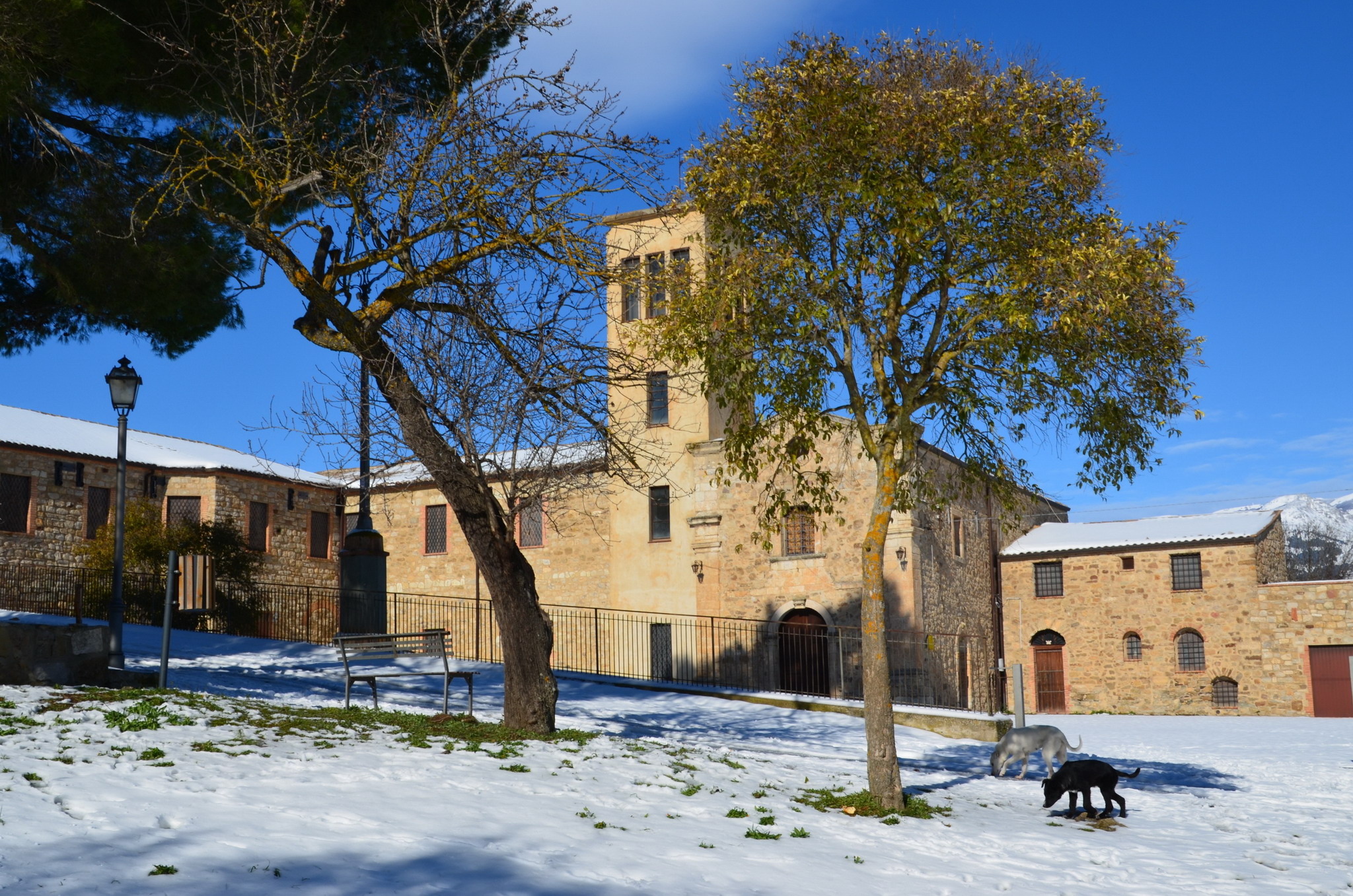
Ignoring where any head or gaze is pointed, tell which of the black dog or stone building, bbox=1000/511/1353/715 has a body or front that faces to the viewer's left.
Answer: the black dog

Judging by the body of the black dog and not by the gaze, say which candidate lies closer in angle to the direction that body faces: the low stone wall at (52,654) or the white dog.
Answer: the low stone wall

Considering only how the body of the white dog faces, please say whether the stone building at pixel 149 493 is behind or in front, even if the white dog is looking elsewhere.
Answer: in front

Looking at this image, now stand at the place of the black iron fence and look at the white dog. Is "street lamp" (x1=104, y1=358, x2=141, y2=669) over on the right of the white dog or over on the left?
right

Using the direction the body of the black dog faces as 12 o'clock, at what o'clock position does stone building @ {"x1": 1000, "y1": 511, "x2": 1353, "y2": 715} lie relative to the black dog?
The stone building is roughly at 3 o'clock from the black dog.

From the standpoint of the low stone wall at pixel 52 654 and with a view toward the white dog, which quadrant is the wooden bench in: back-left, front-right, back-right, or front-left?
front-left

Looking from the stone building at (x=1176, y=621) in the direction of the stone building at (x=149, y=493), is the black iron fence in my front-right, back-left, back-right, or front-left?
front-left

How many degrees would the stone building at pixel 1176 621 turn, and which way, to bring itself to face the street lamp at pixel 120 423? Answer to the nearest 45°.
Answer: approximately 45° to its right

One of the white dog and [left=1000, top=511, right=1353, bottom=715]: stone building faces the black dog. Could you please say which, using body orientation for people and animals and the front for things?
the stone building

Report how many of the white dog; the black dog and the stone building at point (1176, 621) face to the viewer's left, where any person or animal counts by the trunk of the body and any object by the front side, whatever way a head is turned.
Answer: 2

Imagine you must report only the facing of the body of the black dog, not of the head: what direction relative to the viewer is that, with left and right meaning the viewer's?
facing to the left of the viewer

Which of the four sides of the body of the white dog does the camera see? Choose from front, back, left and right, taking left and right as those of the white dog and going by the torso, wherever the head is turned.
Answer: left

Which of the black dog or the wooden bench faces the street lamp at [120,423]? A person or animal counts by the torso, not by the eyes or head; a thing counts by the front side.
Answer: the black dog

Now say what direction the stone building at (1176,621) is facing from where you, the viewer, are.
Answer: facing the viewer
